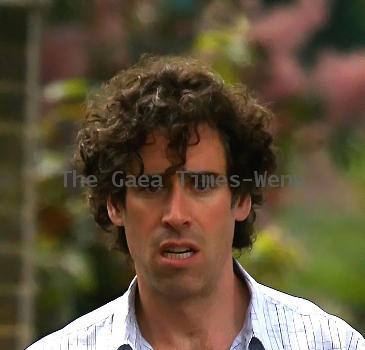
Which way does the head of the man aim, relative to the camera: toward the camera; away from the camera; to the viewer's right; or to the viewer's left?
toward the camera

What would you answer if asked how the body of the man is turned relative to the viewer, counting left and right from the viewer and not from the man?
facing the viewer
